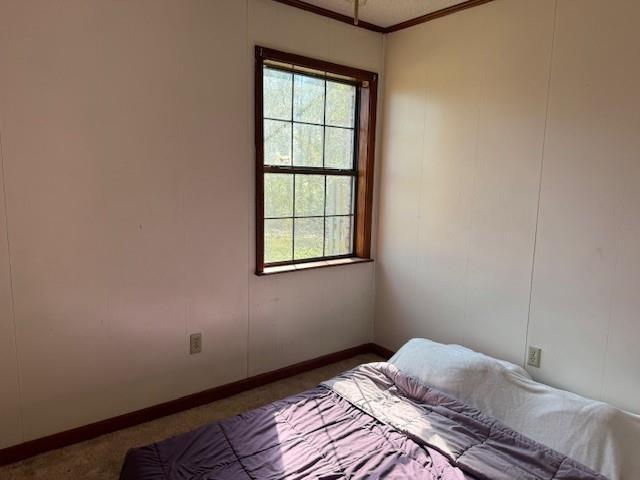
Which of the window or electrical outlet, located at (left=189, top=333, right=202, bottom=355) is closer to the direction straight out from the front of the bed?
the electrical outlet

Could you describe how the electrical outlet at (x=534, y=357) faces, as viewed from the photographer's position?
facing the viewer and to the left of the viewer

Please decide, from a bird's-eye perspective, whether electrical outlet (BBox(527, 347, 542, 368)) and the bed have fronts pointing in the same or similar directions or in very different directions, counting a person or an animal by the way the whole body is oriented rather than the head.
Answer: same or similar directions

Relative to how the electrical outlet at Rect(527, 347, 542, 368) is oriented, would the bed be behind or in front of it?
in front

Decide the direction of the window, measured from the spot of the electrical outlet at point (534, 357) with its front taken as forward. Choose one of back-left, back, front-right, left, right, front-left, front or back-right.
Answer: front-right

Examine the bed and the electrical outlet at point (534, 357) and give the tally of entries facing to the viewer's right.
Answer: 0

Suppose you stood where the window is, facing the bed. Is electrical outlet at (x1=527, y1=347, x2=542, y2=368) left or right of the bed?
left

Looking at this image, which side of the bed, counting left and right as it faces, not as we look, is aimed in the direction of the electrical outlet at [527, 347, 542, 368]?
back

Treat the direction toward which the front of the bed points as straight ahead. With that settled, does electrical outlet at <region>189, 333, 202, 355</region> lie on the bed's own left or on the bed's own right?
on the bed's own right

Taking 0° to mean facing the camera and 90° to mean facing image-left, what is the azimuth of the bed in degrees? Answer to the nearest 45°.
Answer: approximately 45°

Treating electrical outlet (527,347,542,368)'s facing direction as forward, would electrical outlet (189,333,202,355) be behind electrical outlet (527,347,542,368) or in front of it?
in front
